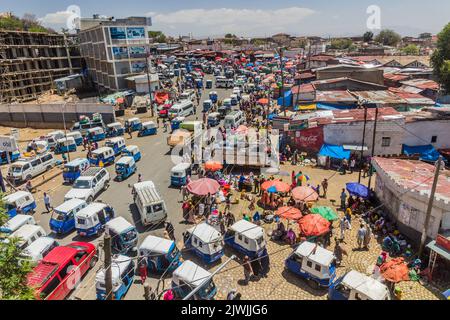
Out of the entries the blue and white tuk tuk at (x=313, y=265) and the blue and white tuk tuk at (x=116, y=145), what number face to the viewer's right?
0

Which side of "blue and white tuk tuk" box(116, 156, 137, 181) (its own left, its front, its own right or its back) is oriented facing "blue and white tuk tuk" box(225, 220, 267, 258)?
left

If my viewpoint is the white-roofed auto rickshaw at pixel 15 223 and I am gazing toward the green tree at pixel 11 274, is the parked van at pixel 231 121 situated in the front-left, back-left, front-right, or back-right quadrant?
back-left

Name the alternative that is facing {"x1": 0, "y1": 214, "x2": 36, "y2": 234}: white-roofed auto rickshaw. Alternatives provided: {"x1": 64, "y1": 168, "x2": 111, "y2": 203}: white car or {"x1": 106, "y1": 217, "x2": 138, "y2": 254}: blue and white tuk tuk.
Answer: the white car

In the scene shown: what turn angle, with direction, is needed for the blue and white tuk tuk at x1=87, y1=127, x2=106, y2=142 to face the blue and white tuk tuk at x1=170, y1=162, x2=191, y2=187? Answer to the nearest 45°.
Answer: approximately 45° to its left

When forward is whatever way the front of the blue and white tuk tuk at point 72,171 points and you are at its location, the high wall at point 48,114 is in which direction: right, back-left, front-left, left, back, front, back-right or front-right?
back-right

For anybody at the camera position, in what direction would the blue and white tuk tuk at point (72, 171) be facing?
facing the viewer and to the left of the viewer

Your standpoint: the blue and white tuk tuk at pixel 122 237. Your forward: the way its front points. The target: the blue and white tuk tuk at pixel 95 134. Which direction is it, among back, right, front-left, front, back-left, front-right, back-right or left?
back-left
